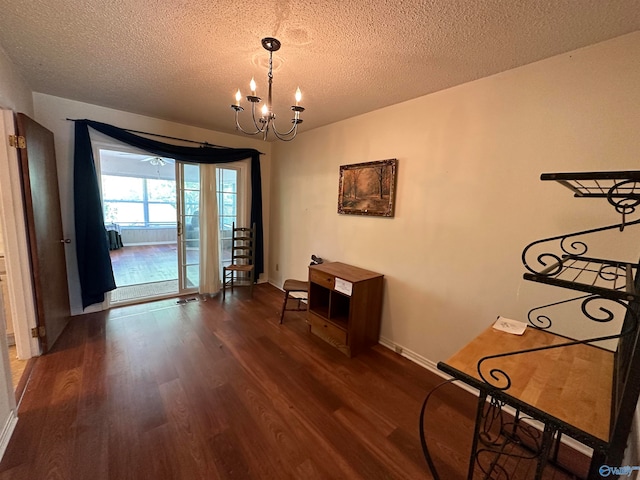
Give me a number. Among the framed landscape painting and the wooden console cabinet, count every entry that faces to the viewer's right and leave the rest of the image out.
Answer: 0

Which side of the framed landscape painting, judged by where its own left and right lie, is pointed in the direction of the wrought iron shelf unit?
left

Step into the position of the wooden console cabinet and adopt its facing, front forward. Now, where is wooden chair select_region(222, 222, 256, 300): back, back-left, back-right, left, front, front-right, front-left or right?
right

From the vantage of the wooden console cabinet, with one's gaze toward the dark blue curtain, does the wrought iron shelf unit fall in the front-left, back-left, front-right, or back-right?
back-left

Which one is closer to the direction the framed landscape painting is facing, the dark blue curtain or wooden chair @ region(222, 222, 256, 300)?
the dark blue curtain

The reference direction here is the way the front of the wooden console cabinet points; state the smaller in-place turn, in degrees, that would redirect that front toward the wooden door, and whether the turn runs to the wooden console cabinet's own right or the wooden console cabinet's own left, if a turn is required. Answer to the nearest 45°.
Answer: approximately 45° to the wooden console cabinet's own right

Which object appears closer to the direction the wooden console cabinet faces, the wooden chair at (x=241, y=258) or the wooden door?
the wooden door

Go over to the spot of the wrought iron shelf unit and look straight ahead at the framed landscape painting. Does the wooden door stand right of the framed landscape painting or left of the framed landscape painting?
left

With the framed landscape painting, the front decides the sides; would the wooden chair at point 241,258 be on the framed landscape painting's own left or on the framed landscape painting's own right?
on the framed landscape painting's own right
